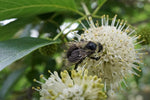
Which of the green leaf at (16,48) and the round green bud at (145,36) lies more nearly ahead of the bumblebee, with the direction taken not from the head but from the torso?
the round green bud

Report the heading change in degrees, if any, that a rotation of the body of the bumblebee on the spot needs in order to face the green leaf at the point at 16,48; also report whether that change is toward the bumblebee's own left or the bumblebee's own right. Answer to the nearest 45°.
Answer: approximately 180°

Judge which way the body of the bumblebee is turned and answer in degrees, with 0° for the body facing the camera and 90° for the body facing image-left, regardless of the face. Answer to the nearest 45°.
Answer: approximately 270°
